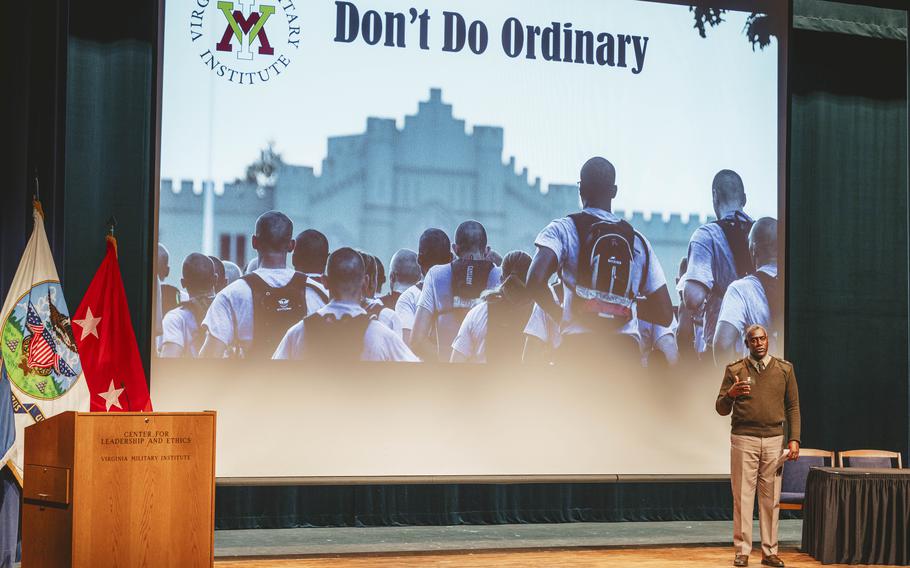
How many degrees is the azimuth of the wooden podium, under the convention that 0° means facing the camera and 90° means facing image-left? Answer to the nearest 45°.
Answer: approximately 0°

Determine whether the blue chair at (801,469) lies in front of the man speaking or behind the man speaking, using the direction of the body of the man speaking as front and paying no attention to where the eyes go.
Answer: behind

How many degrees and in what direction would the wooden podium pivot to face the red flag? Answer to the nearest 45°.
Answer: approximately 180°

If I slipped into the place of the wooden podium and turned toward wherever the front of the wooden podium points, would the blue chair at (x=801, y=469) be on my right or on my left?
on my left

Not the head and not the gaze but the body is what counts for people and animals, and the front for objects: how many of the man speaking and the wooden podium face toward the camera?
2

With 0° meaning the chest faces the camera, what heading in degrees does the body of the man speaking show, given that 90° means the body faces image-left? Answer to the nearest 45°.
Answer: approximately 0°

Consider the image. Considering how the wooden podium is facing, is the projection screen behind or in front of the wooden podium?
behind

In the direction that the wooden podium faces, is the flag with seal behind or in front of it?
behind
